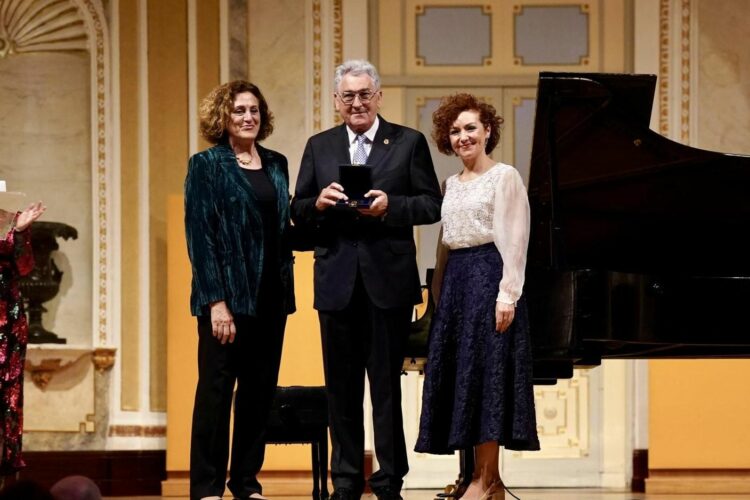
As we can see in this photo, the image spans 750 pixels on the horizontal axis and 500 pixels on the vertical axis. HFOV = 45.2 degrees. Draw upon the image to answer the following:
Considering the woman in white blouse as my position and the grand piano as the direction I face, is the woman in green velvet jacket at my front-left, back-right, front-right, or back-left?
back-left

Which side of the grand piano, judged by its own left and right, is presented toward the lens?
left

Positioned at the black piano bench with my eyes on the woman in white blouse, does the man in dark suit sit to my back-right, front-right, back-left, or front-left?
front-right

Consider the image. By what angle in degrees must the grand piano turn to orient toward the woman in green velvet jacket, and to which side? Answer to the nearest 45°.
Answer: approximately 45° to its left

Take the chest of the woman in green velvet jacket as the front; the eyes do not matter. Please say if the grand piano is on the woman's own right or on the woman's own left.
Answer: on the woman's own left

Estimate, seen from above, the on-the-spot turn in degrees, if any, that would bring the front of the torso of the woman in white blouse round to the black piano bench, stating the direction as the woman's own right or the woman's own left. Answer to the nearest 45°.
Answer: approximately 90° to the woman's own right

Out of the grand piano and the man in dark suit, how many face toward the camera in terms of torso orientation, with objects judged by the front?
1

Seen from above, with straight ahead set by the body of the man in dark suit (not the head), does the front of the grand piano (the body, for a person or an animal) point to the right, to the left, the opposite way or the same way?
to the right

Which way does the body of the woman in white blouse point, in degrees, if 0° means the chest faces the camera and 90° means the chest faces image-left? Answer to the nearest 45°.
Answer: approximately 45°

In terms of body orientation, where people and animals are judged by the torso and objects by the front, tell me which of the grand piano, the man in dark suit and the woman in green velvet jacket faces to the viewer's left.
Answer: the grand piano

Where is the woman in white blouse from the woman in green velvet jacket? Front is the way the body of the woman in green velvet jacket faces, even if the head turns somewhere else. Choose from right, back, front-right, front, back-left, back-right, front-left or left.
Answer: front-left

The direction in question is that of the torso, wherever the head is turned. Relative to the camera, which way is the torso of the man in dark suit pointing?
toward the camera

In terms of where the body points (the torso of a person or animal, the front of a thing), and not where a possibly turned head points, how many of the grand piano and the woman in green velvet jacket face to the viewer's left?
1

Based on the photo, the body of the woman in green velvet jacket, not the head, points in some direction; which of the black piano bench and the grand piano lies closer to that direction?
the grand piano
